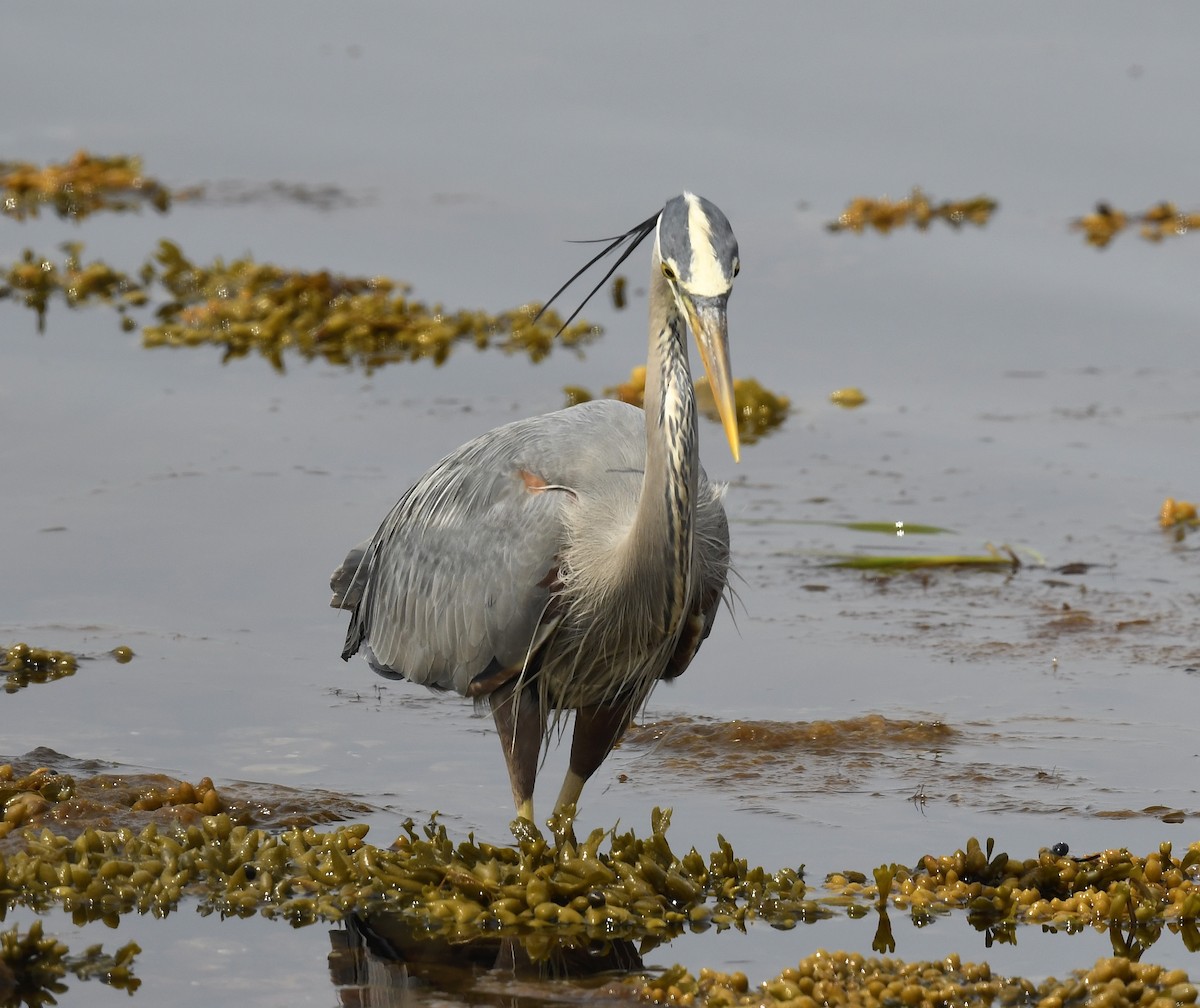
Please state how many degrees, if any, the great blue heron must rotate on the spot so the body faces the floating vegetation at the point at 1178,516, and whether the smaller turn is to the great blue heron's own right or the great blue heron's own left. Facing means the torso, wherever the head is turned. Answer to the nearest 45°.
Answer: approximately 90° to the great blue heron's own left

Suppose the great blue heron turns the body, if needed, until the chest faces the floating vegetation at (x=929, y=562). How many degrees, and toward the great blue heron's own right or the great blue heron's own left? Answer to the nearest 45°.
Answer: approximately 90° to the great blue heron's own left

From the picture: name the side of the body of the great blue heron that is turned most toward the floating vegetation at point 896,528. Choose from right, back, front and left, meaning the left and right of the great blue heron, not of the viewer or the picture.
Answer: left

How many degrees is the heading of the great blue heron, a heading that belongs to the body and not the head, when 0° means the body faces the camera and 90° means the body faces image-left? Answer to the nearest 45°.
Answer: approximately 315°

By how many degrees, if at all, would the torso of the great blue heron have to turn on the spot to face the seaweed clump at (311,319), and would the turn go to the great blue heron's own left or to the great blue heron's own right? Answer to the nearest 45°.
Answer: approximately 135° to the great blue heron's own left

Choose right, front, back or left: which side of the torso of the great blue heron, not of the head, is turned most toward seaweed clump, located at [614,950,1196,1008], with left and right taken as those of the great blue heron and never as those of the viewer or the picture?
front

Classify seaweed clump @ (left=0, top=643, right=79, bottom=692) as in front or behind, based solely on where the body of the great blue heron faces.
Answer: behind

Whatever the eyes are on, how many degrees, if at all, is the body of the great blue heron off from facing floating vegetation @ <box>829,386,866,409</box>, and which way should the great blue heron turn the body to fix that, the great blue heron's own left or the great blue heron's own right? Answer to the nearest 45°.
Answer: approximately 135° to the great blue heron's own left
